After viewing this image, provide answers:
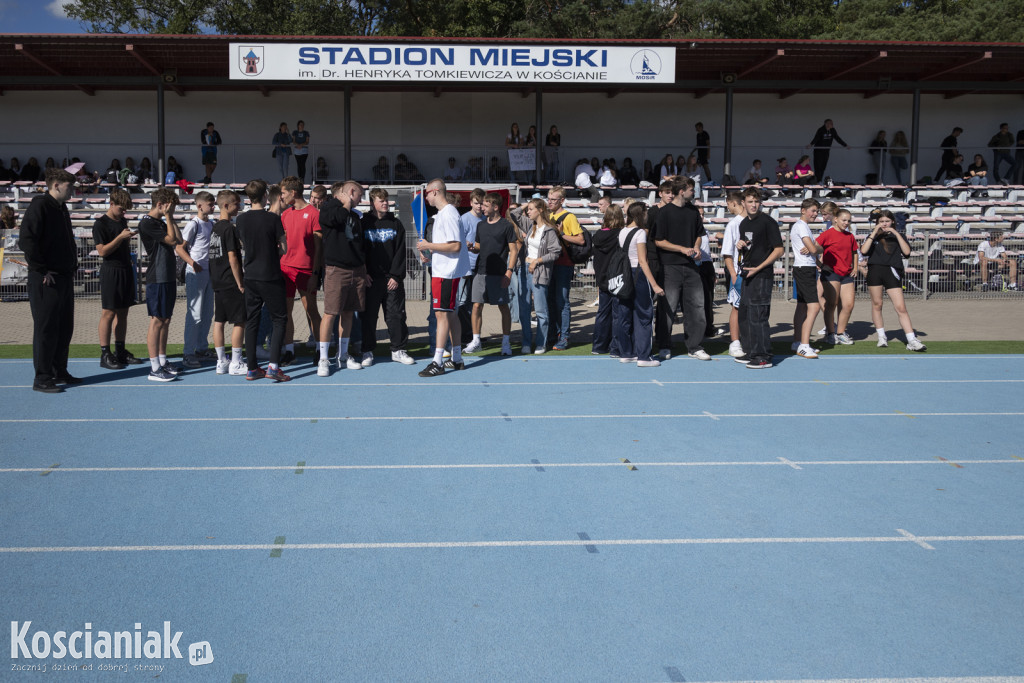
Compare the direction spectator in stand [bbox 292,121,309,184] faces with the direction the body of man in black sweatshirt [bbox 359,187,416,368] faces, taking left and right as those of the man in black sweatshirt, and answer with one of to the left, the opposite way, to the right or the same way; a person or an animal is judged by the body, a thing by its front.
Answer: the same way

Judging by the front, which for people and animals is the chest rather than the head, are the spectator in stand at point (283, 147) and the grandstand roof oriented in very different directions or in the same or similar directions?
same or similar directions

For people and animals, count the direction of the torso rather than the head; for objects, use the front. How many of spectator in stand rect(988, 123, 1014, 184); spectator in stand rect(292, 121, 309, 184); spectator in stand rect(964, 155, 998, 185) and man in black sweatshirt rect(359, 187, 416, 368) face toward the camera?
4

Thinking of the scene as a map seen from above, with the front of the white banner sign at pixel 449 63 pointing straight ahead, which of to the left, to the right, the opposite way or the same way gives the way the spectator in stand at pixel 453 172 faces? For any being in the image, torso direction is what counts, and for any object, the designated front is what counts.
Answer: the same way

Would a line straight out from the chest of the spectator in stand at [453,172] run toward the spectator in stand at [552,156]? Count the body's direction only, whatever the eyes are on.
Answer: no

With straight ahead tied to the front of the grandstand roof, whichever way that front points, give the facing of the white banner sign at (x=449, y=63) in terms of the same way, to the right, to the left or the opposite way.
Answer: the same way

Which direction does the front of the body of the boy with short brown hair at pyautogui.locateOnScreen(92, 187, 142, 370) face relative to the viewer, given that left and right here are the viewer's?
facing the viewer and to the right of the viewer

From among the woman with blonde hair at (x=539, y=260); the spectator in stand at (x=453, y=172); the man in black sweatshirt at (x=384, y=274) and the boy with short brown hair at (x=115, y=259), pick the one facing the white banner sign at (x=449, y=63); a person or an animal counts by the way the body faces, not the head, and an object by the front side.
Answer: the spectator in stand

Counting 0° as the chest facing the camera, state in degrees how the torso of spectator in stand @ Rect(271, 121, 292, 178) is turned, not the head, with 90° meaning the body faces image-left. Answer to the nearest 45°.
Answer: approximately 0°

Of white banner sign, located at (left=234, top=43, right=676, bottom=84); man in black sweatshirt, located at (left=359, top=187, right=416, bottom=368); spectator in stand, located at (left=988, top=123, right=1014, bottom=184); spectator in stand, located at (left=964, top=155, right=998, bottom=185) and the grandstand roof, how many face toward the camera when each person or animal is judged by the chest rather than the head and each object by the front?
5

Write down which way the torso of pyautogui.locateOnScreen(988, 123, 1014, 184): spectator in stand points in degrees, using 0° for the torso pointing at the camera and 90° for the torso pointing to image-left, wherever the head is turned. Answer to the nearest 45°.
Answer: approximately 0°

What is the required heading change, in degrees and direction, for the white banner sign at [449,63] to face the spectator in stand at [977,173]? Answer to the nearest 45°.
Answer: approximately 90° to its left

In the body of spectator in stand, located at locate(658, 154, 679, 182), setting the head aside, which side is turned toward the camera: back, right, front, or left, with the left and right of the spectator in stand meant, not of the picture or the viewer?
front

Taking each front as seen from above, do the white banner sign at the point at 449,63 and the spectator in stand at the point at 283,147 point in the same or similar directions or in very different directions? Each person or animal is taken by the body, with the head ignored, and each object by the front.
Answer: same or similar directions

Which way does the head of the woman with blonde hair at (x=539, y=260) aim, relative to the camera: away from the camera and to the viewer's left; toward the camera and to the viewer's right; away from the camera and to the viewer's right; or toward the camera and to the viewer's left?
toward the camera and to the viewer's left

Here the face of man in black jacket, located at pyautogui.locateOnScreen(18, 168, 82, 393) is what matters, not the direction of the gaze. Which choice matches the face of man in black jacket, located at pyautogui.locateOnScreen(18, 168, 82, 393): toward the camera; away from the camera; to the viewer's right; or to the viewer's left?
to the viewer's right

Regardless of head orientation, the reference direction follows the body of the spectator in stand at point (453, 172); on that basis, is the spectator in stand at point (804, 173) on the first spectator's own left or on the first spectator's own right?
on the first spectator's own left

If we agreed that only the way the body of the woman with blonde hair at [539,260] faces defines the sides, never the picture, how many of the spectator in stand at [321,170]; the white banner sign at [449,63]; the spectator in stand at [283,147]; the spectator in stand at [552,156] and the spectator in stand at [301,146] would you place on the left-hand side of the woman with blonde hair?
0

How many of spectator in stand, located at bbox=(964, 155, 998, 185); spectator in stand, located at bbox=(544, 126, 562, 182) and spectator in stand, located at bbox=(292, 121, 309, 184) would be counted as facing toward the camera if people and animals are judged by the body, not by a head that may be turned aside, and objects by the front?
3
